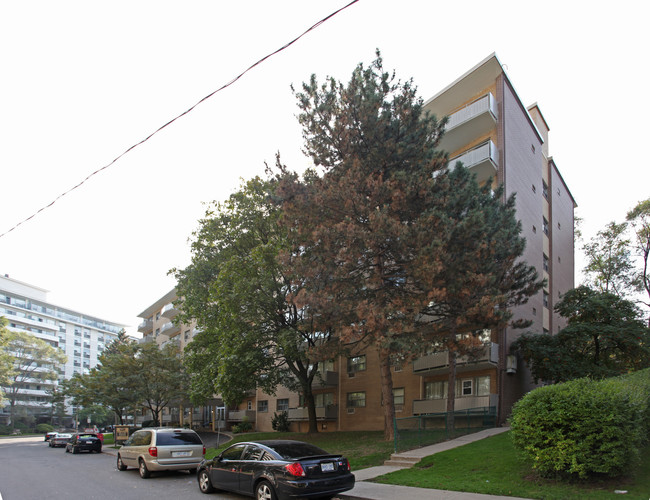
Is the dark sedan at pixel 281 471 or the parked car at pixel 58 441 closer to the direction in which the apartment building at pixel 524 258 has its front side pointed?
the dark sedan

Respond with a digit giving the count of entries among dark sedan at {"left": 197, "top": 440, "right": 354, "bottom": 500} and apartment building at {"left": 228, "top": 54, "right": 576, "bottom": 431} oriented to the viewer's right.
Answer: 0

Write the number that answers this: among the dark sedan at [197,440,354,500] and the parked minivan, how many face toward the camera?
0

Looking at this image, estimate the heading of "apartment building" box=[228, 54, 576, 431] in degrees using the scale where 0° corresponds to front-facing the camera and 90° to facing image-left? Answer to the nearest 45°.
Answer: approximately 45°

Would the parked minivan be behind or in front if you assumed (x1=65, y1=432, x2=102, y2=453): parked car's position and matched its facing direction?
behind

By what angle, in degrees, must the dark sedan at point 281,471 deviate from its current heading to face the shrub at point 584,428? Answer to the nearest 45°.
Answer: approximately 135° to its right

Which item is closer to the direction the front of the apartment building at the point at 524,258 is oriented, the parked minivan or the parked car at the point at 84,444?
the parked minivan

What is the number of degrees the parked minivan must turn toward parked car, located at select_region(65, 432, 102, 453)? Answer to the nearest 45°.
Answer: approximately 45° to its right

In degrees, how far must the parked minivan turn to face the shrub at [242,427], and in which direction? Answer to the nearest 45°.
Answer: approximately 45° to its right

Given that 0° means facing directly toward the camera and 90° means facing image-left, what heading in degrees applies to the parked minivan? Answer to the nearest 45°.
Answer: approximately 135°

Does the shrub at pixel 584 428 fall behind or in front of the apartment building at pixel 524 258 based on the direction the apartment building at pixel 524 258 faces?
in front

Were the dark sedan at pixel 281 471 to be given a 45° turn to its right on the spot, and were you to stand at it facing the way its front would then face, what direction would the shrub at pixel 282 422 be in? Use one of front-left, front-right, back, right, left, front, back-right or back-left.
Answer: front

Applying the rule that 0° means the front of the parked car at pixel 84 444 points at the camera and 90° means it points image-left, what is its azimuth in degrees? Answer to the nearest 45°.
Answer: approximately 135°

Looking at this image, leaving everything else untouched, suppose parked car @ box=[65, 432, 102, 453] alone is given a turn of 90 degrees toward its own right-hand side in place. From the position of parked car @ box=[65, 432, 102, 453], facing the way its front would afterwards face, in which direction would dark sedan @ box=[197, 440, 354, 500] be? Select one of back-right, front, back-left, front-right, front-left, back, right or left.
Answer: back-right
